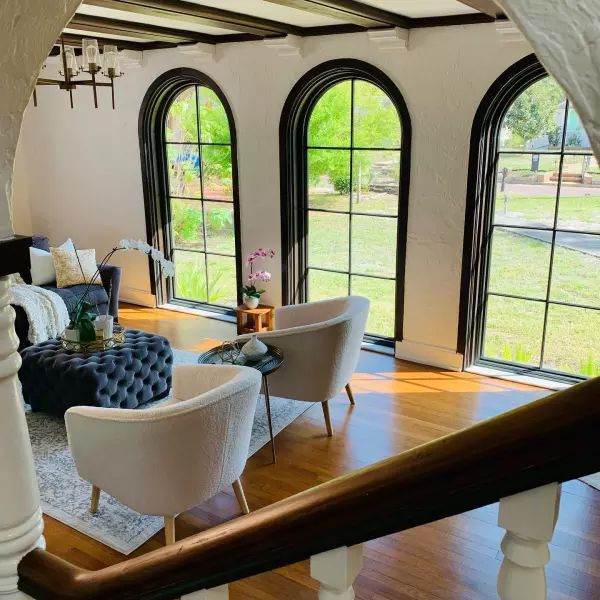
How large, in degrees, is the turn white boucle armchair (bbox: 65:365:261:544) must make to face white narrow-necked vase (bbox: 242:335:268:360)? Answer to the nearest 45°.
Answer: approximately 90° to its right

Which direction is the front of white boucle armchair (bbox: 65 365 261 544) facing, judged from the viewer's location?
facing away from the viewer and to the left of the viewer

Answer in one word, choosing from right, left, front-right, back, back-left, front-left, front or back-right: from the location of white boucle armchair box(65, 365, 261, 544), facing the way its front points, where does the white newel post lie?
back-left

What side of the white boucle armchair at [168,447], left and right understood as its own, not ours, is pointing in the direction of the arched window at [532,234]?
right

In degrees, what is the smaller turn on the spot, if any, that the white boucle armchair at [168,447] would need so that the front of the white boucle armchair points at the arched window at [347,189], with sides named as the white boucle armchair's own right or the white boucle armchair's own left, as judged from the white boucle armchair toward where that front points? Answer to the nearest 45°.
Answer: approximately 90° to the white boucle armchair's own right

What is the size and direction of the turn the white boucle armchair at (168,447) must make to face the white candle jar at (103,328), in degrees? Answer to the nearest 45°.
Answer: approximately 45° to its right
